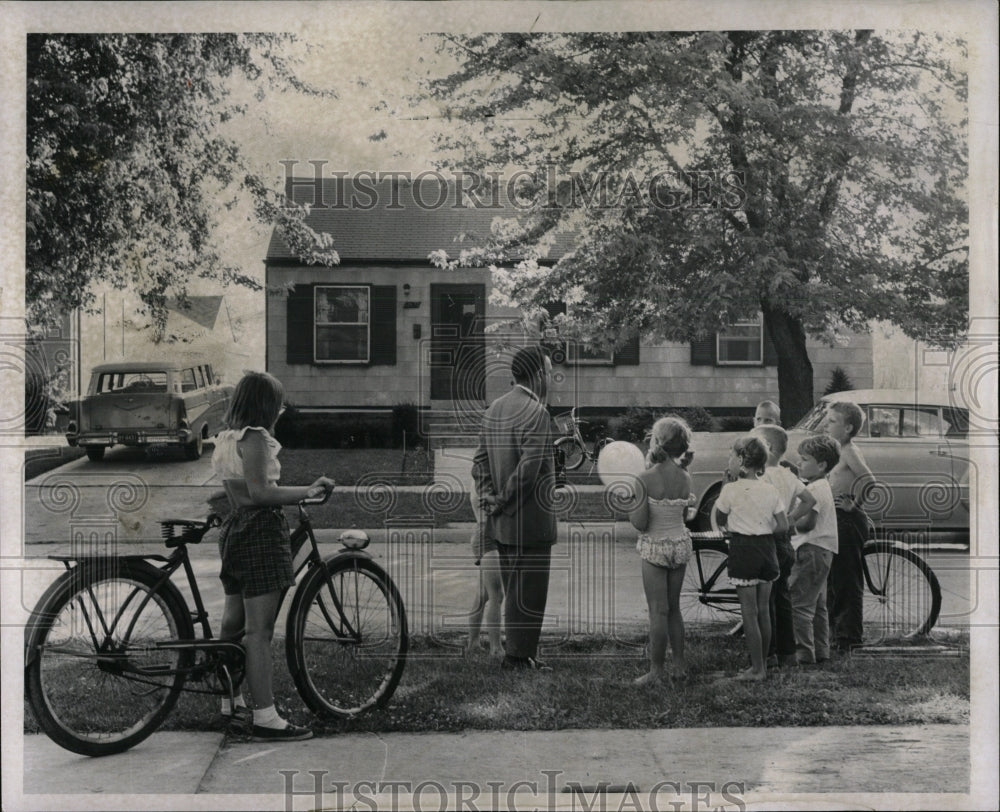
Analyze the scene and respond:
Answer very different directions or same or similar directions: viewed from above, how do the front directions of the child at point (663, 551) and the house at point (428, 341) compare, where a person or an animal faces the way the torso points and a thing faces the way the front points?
very different directions

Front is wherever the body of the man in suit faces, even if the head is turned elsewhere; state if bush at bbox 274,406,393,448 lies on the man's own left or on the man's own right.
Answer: on the man's own left

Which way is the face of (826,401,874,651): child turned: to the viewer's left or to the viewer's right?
to the viewer's left

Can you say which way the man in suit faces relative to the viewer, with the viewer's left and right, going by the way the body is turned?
facing away from the viewer and to the right of the viewer

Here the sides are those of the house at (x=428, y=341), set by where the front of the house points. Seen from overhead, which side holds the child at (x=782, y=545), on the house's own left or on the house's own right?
on the house's own left

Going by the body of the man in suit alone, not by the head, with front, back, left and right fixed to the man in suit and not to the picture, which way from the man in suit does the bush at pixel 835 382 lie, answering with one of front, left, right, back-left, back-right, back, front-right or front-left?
front-right

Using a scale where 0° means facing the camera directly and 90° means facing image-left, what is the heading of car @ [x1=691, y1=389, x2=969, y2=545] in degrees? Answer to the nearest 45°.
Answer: approximately 90°

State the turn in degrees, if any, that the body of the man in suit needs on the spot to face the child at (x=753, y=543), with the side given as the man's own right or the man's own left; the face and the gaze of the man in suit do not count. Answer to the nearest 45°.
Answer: approximately 45° to the man's own right

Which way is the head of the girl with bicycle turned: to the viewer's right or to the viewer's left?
to the viewer's right

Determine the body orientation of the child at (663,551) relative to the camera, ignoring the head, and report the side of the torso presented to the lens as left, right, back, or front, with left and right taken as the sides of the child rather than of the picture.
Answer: back
